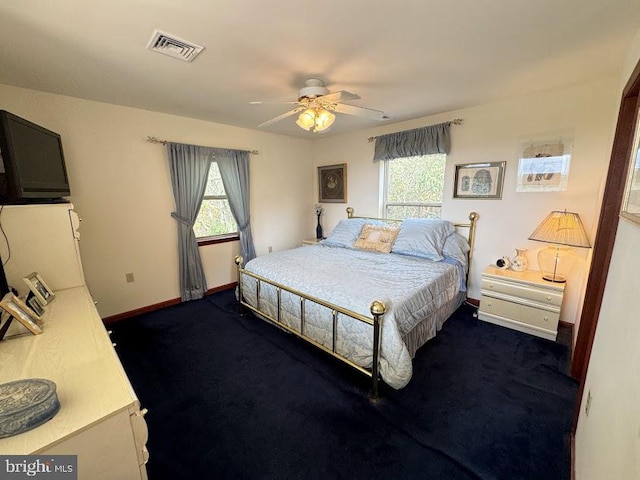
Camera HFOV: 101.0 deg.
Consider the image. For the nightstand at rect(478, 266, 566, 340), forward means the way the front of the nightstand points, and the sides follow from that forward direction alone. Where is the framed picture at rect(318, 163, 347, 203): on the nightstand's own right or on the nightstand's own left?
on the nightstand's own right

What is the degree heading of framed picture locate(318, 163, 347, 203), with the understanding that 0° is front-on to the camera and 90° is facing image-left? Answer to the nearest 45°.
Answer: approximately 45°

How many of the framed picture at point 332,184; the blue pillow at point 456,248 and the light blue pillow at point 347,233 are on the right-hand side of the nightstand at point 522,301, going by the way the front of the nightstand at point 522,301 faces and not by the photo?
3

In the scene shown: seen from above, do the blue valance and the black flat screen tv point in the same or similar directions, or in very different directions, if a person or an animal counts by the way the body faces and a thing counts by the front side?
very different directions

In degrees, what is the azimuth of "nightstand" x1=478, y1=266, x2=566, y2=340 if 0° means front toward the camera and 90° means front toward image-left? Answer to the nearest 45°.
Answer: approximately 0°

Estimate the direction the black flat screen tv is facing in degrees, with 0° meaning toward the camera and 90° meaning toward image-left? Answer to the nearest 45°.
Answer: approximately 315°

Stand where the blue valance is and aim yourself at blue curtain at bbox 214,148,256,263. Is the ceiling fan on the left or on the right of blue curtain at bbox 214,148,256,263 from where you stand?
left

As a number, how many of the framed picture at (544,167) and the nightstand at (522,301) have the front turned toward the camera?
2

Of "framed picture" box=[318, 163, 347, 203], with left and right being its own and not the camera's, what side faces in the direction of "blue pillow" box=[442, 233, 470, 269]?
left

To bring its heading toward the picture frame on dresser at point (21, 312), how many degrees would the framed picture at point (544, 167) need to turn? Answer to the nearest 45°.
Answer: approximately 45° to its right

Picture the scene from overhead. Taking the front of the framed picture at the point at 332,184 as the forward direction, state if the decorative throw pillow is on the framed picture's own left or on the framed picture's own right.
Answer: on the framed picture's own left
